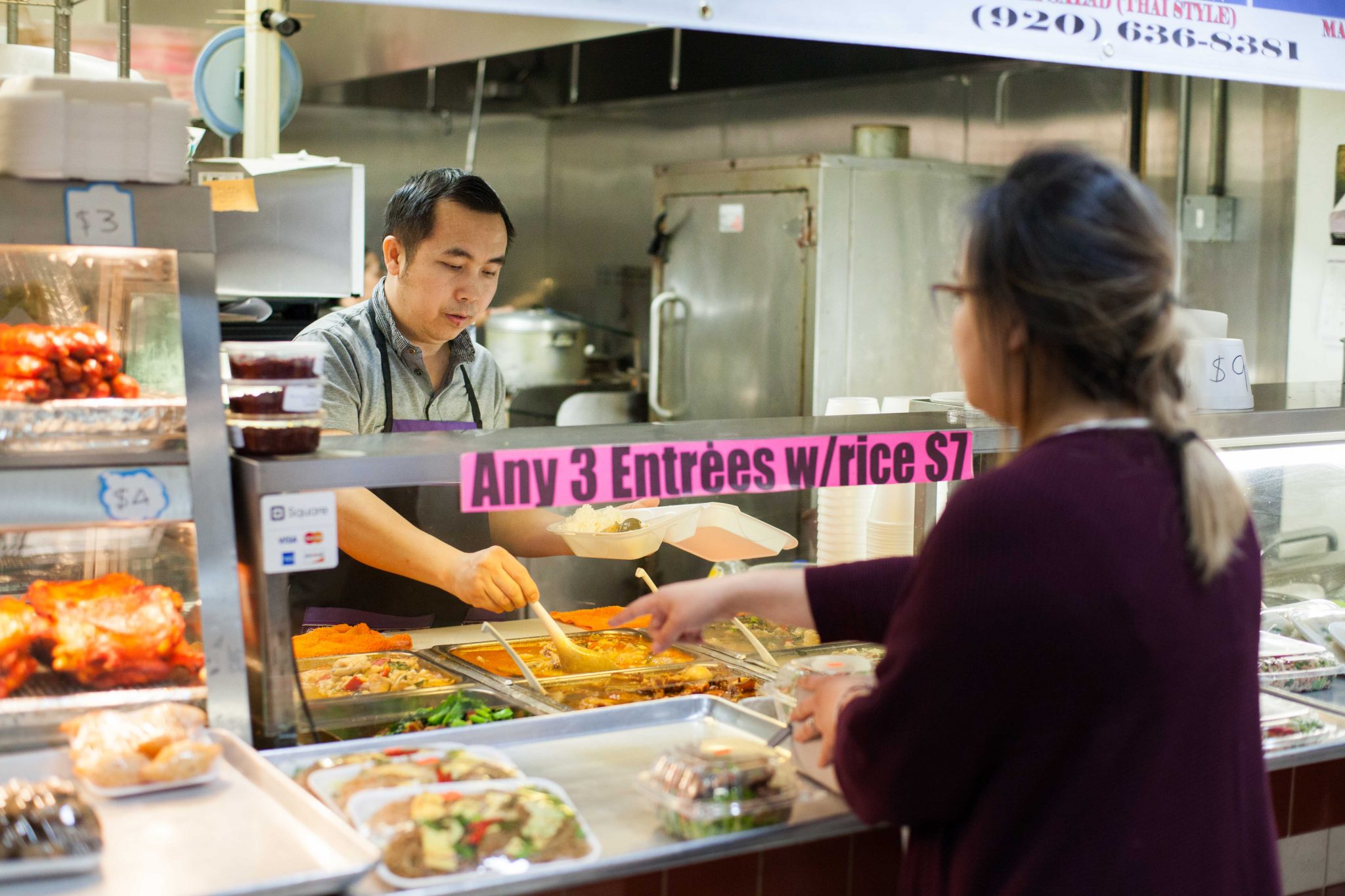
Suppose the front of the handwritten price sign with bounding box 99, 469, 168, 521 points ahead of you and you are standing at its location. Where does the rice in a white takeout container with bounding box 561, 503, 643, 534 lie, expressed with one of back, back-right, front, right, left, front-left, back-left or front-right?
back-left

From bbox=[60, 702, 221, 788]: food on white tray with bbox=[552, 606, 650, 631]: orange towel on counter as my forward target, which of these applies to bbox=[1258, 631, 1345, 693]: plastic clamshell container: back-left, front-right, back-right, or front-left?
front-right

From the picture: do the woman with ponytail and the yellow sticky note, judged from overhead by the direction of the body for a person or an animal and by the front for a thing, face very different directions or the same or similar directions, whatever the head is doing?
very different directions

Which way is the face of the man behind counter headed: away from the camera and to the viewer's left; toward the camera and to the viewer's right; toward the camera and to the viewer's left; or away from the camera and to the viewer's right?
toward the camera and to the viewer's right

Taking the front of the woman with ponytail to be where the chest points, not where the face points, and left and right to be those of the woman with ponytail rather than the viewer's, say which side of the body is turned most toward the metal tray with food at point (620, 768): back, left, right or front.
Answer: front

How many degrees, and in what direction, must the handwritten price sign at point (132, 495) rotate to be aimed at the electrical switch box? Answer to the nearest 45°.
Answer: approximately 135° to its left

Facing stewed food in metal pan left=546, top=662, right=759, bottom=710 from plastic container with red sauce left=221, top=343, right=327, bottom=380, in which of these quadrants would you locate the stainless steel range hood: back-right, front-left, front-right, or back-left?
front-left

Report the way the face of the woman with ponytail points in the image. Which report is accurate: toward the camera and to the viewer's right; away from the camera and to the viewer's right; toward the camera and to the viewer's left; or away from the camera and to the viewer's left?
away from the camera and to the viewer's left

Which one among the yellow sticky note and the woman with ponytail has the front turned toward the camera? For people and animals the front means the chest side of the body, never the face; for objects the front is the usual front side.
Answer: the yellow sticky note

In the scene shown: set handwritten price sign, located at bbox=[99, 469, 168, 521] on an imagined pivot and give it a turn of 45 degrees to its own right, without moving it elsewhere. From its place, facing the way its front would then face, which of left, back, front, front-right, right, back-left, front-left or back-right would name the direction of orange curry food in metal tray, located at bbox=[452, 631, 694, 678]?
back

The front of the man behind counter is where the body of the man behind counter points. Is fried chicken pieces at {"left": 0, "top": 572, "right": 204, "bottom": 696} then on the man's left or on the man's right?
on the man's right

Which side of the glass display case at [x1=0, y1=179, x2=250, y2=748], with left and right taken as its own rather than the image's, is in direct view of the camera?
front

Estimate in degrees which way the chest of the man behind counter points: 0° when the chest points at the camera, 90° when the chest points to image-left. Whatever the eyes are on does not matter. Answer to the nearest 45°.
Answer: approximately 315°

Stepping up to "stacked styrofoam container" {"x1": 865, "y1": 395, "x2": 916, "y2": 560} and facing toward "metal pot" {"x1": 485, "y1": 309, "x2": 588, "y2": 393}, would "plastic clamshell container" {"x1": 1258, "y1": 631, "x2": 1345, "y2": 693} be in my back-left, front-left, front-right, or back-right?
back-right

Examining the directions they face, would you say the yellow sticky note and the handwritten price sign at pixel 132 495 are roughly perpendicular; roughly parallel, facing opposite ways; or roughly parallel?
roughly parallel

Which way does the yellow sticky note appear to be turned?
toward the camera

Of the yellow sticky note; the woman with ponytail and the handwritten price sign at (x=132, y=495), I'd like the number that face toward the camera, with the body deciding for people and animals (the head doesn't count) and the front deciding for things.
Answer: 2
